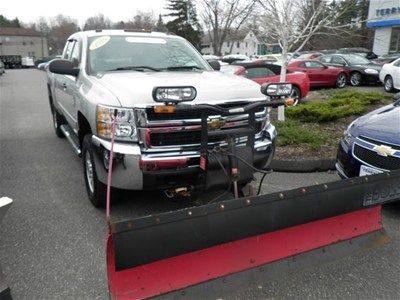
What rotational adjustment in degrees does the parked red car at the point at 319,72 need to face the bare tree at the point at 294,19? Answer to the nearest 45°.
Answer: approximately 90° to its right

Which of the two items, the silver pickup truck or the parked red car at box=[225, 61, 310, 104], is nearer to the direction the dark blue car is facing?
the silver pickup truck

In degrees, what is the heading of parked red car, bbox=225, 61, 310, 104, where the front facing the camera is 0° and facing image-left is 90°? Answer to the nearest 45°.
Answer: approximately 315°

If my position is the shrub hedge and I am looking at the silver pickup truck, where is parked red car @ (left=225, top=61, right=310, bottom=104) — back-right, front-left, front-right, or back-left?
back-right

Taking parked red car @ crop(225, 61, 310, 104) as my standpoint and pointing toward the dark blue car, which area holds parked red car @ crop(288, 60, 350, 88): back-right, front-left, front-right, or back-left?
back-left

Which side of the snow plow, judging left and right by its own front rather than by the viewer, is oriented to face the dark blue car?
left

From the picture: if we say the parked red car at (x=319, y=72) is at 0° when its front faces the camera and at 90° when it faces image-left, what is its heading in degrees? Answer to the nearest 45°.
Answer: approximately 270°

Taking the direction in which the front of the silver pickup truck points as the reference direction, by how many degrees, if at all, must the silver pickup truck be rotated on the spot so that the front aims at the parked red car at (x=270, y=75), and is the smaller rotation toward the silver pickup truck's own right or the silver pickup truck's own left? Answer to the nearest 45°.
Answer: approximately 135° to the silver pickup truck's own left
